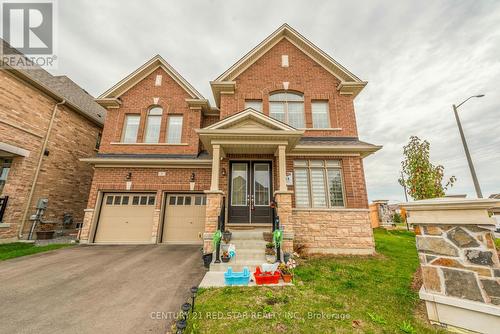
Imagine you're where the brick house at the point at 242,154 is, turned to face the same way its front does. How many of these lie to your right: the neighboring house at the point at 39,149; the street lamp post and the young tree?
1

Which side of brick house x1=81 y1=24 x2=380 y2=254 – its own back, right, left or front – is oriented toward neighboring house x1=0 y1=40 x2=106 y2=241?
right

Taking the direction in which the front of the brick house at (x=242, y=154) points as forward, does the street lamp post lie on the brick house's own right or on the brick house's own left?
on the brick house's own left

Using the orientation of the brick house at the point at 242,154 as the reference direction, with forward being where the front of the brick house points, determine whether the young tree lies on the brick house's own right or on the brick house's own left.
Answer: on the brick house's own left

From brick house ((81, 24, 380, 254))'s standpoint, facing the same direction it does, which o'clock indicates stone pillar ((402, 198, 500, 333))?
The stone pillar is roughly at 11 o'clock from the brick house.

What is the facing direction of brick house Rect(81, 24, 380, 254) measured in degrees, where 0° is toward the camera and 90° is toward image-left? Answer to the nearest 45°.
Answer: approximately 0°
